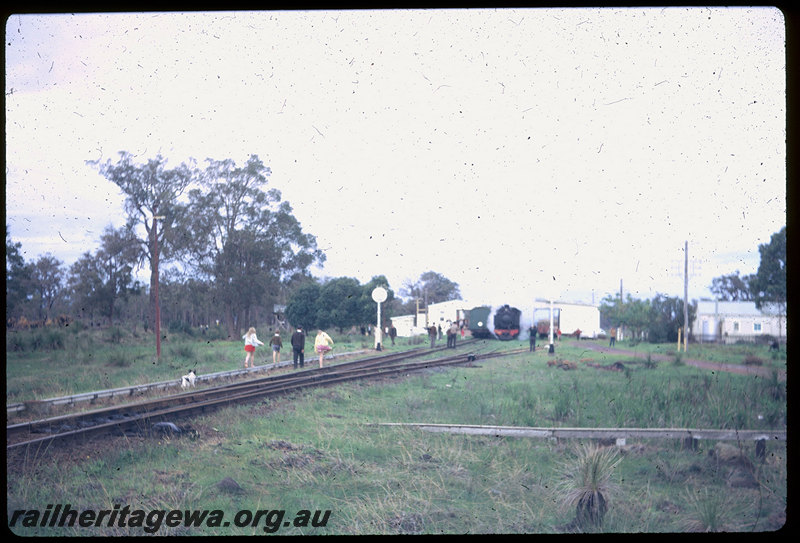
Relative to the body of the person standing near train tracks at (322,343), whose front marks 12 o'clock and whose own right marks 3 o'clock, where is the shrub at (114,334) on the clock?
The shrub is roughly at 10 o'clock from the person standing near train tracks.

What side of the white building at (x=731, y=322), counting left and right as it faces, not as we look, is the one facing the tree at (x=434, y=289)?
right

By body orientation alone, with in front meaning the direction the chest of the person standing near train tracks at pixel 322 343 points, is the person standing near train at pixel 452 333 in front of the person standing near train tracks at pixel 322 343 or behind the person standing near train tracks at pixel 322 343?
in front

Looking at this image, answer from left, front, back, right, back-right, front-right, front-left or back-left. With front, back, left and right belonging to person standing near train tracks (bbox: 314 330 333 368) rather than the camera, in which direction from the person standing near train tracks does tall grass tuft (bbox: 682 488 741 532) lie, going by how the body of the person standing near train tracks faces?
back-right

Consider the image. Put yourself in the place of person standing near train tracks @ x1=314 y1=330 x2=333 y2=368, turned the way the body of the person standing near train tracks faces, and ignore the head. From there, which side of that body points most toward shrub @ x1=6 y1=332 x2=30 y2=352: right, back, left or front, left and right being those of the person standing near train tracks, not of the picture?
left

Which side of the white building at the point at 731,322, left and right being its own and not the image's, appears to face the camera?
front

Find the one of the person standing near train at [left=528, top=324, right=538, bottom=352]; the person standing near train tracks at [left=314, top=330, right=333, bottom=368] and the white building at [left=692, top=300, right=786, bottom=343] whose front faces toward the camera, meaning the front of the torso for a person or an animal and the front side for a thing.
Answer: the white building

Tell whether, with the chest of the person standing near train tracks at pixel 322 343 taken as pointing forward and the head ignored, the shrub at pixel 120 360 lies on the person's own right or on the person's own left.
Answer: on the person's own left
